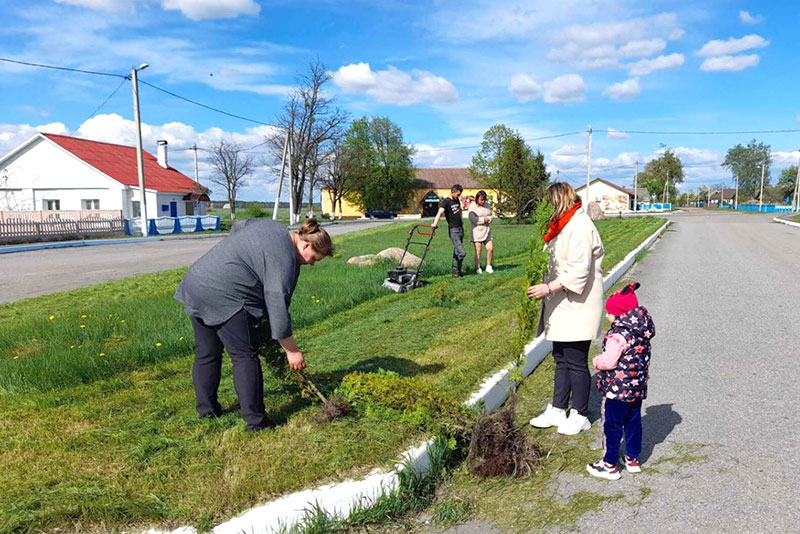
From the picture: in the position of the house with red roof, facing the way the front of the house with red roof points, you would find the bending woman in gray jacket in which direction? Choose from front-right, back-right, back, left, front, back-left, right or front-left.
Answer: front-right

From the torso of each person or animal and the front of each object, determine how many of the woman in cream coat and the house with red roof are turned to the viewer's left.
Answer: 1

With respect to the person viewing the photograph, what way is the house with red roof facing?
facing the viewer and to the right of the viewer

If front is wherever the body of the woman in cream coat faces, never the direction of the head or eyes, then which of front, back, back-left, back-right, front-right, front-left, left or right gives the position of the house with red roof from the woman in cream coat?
front-right

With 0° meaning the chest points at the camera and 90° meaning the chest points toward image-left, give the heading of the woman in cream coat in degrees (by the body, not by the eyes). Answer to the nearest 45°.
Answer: approximately 90°

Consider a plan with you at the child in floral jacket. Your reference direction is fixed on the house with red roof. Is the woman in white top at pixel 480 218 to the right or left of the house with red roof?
right

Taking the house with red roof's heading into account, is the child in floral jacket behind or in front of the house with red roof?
in front

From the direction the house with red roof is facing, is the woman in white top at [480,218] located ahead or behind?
ahead

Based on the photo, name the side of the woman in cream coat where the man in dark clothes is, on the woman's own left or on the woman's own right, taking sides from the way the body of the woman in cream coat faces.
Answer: on the woman's own right

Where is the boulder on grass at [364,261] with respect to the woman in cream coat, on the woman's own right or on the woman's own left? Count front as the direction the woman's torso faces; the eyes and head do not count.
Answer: on the woman's own right

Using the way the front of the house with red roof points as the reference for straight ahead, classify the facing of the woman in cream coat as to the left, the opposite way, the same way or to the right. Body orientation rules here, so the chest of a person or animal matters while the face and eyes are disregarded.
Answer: the opposite way

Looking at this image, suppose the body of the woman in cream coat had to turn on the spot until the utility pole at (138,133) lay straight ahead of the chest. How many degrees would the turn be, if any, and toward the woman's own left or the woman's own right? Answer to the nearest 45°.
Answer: approximately 45° to the woman's own right
